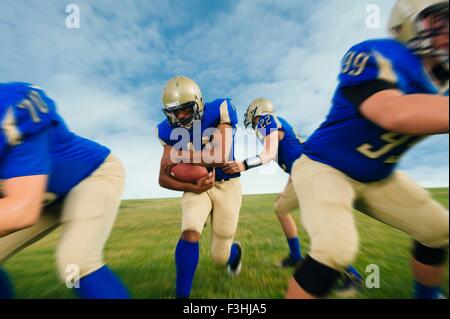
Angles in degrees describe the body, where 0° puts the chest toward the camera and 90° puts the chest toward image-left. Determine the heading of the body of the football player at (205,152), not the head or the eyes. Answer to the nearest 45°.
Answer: approximately 0°

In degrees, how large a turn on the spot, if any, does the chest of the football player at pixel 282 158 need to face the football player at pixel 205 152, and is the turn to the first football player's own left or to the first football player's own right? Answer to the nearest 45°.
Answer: approximately 45° to the first football player's own left

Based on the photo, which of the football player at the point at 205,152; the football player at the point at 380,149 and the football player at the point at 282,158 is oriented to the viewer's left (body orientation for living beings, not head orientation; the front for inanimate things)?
the football player at the point at 282,158

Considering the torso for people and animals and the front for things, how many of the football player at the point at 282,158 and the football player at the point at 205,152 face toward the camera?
1

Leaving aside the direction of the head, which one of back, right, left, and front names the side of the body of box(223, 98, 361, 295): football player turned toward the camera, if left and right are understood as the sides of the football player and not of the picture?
left

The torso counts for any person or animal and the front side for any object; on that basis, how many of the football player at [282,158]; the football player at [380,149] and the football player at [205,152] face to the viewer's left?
1

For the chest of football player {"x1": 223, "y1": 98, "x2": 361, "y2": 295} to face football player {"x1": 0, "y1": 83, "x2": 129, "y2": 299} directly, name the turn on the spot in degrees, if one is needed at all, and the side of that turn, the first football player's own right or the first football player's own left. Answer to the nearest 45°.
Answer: approximately 45° to the first football player's own left

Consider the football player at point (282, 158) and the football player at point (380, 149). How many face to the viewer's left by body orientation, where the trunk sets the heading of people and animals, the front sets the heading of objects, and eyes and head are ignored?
1
